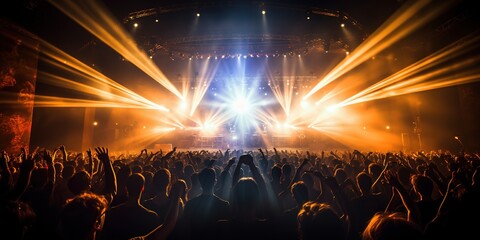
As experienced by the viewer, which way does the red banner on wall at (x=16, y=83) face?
facing the viewer and to the right of the viewer
